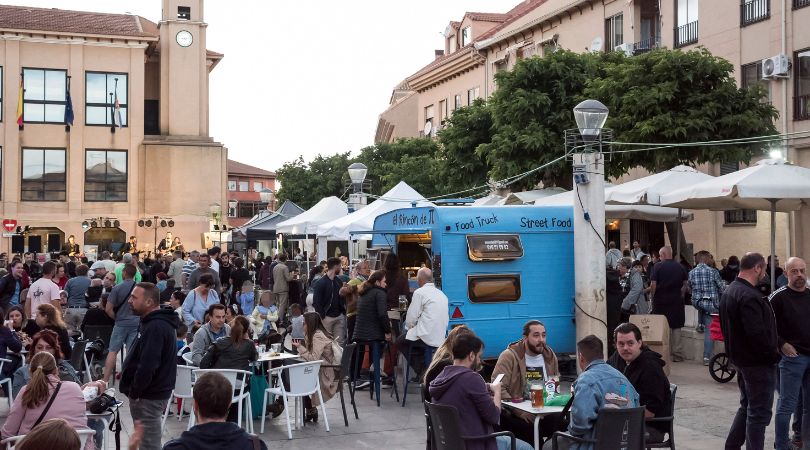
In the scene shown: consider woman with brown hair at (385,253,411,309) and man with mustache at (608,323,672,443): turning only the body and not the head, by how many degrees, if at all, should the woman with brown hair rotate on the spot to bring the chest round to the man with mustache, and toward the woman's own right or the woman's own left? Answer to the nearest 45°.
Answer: approximately 135° to the woman's own right

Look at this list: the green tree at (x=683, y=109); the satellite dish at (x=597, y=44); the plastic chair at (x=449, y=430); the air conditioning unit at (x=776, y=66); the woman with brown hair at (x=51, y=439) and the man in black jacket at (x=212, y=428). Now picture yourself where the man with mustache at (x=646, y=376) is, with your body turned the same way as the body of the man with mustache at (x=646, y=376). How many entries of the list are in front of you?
3

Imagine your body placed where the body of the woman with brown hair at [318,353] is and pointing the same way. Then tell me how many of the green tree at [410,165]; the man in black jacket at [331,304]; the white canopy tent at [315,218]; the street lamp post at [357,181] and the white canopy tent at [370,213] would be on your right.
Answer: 5

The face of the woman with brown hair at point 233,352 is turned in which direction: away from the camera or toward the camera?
away from the camera

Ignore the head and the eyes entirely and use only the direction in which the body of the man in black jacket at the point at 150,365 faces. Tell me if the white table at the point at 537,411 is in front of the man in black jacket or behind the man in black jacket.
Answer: behind

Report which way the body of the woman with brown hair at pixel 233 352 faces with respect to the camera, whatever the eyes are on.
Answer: away from the camera

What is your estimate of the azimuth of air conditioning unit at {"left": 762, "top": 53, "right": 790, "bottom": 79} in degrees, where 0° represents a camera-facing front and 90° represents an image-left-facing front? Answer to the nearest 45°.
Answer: approximately 45°

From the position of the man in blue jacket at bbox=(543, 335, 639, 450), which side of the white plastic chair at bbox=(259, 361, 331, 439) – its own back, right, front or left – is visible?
back

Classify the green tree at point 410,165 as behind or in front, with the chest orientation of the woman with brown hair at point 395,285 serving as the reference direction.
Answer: in front

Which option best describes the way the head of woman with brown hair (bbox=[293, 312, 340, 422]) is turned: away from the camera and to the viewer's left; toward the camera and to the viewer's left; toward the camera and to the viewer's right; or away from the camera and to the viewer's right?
away from the camera and to the viewer's left

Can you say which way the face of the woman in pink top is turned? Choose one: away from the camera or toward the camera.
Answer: away from the camera

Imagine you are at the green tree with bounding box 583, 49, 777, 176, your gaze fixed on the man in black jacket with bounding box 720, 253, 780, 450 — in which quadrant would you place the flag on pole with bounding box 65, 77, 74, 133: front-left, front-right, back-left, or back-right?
back-right

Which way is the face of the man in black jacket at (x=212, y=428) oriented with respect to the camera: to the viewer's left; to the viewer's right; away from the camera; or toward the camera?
away from the camera
